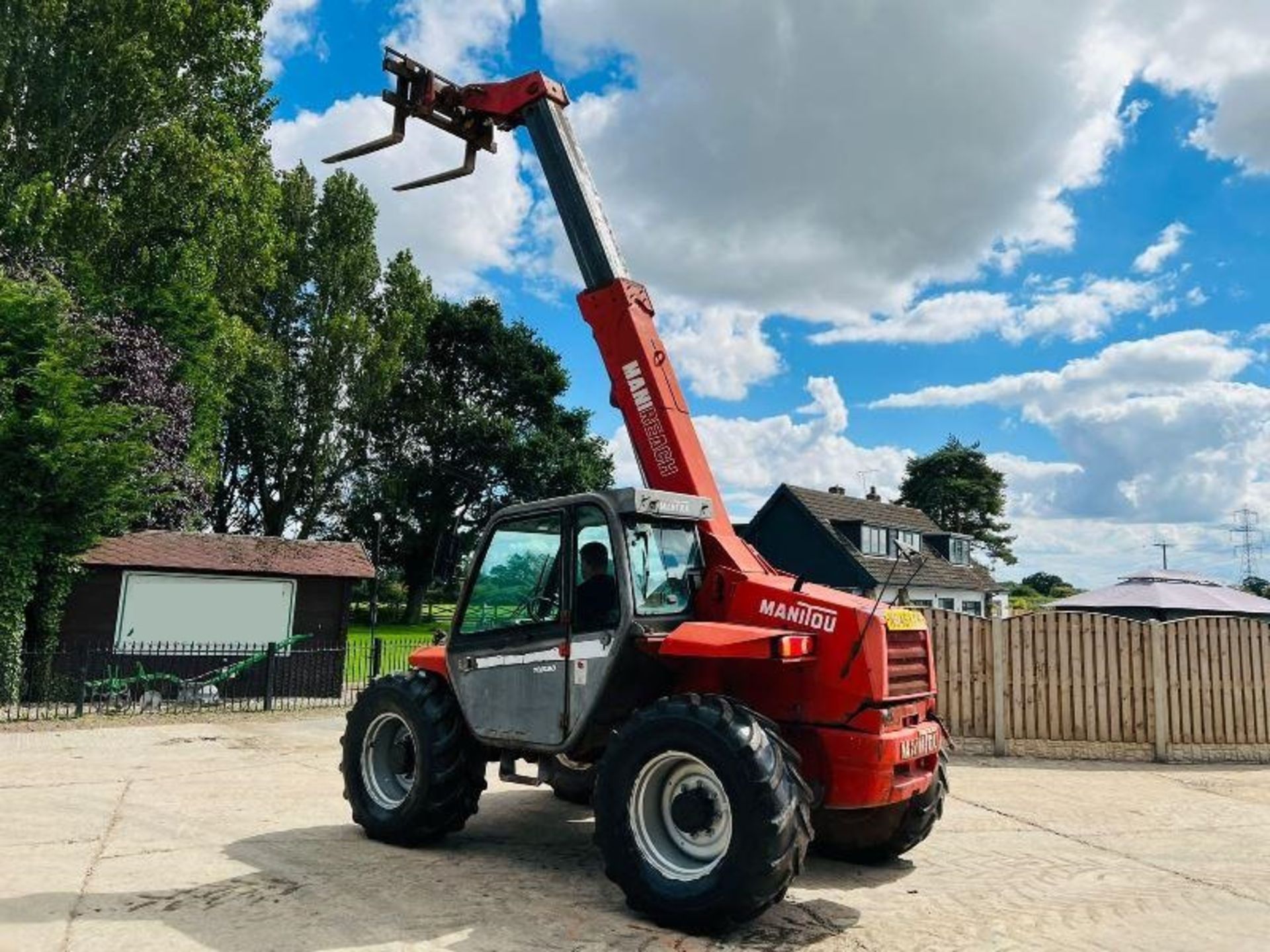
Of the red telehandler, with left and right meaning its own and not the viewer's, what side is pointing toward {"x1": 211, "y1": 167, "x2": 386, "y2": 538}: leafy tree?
front

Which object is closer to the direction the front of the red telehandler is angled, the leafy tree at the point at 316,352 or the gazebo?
the leafy tree

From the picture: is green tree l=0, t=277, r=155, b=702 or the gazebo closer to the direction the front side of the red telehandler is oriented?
the green tree

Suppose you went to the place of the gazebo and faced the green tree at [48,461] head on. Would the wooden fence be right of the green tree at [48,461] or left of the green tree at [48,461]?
left

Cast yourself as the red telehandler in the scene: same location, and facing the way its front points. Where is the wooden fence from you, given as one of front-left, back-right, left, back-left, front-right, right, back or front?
right

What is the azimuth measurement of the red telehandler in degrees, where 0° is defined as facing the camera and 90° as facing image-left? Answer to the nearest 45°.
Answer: approximately 135°

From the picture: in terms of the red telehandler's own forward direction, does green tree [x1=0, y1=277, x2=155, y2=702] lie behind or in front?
in front

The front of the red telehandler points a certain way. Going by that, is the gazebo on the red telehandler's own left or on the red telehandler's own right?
on the red telehandler's own right

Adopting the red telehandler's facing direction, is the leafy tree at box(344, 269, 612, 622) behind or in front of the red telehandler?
in front
